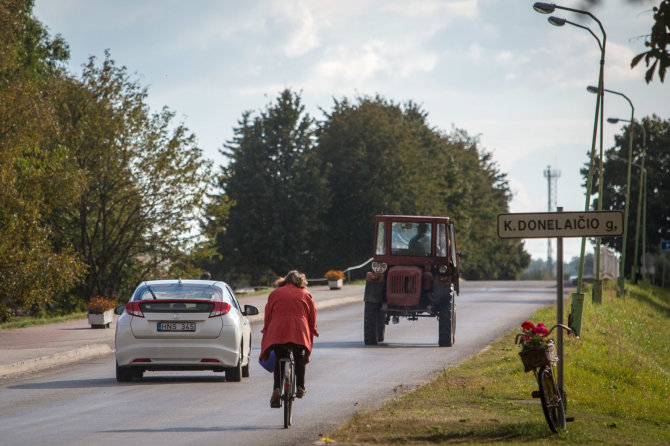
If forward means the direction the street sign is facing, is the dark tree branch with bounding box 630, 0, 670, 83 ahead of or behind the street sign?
ahead

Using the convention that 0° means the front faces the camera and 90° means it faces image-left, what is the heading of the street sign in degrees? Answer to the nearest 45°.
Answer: approximately 0°

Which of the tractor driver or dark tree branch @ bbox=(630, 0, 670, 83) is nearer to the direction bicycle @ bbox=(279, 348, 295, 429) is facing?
the tractor driver

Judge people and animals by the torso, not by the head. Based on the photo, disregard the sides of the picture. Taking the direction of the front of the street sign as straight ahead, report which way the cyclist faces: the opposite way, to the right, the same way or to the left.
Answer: the opposite way

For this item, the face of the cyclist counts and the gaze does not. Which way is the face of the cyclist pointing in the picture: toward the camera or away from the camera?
away from the camera

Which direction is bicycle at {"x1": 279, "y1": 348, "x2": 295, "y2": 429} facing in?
away from the camera

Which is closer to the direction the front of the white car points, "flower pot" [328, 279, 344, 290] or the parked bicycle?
the flower pot

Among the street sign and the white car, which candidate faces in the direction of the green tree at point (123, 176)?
the white car

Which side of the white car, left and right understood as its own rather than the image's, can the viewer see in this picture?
back

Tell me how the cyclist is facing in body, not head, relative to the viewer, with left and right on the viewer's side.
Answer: facing away from the viewer
